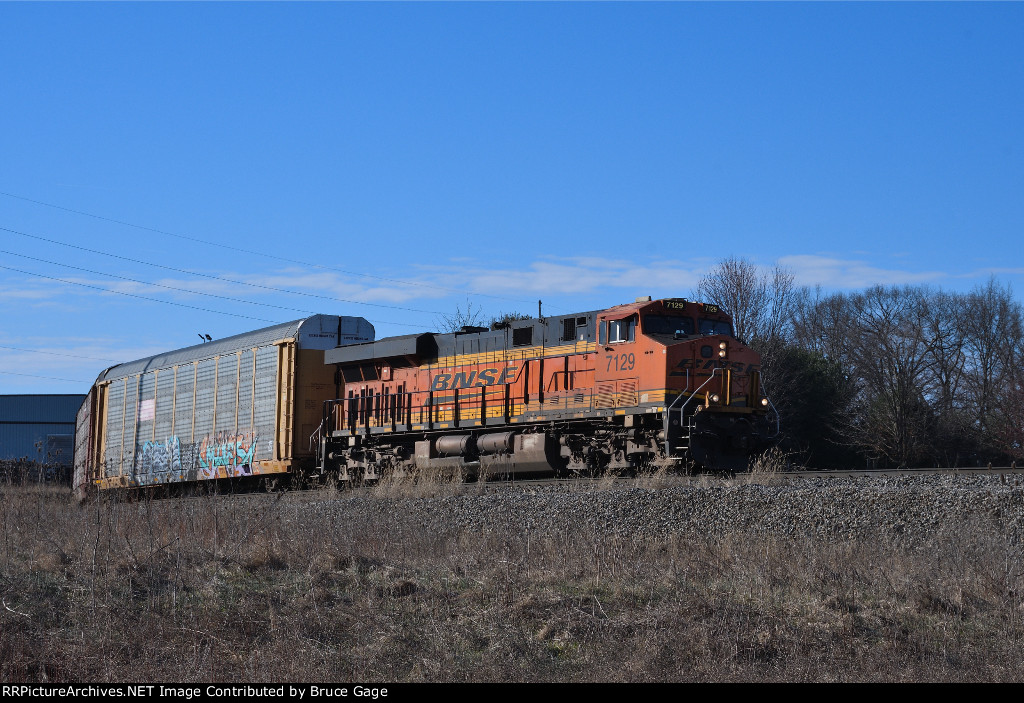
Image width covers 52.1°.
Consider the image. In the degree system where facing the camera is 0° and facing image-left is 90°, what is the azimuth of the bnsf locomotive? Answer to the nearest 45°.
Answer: approximately 315°

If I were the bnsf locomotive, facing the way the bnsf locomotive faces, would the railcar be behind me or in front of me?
behind
